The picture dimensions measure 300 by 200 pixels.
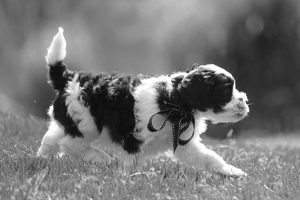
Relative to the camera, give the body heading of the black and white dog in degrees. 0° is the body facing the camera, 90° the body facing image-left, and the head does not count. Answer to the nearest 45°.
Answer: approximately 270°
